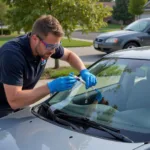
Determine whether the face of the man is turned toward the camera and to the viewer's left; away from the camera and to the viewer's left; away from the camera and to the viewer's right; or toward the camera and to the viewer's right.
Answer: toward the camera and to the viewer's right

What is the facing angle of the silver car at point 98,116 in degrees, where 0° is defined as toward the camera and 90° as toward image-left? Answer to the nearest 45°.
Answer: approximately 45°

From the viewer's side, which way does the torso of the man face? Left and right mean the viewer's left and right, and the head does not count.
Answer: facing the viewer and to the right of the viewer

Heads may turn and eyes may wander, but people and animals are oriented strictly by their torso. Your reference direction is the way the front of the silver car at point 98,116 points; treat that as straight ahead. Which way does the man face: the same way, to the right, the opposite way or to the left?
to the left
